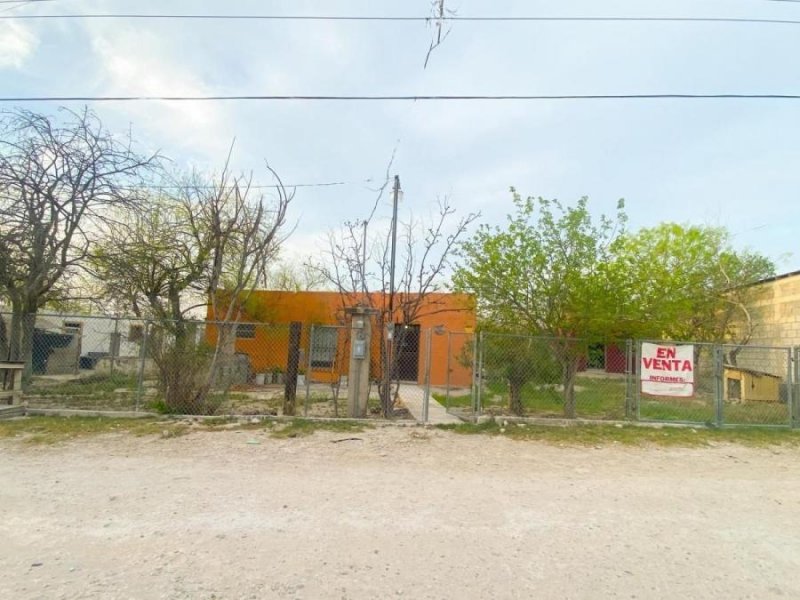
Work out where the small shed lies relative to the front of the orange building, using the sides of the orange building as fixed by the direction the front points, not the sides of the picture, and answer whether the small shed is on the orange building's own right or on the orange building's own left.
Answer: on the orange building's own left

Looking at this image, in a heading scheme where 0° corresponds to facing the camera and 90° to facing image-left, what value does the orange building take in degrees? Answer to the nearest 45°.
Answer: approximately 0°

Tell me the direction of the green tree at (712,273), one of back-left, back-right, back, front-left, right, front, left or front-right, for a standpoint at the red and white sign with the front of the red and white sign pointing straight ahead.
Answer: back

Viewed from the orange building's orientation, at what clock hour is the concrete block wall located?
The concrete block wall is roughly at 9 o'clock from the orange building.

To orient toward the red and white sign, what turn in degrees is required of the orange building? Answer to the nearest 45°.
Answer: approximately 45° to its left

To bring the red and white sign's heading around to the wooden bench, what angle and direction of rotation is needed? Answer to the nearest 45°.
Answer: approximately 45° to its right

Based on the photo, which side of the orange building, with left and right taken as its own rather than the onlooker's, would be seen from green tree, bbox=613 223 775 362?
left

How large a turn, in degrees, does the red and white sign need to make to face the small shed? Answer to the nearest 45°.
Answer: approximately 180°

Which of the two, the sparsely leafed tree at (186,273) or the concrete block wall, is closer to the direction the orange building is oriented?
the sparsely leafed tree

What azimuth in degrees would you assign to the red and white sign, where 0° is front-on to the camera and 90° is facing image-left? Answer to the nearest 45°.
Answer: approximately 0°

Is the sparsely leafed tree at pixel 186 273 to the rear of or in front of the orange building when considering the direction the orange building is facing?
in front

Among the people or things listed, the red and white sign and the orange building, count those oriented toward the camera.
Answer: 2
